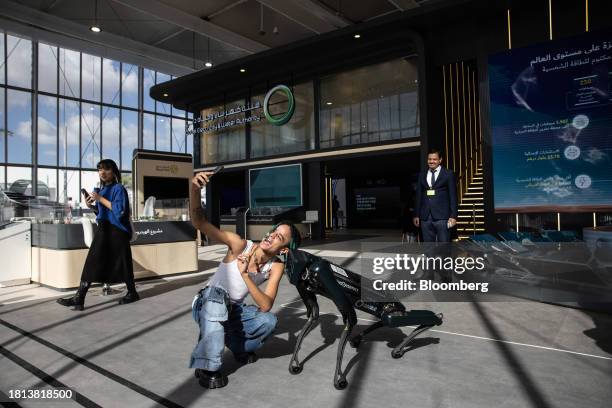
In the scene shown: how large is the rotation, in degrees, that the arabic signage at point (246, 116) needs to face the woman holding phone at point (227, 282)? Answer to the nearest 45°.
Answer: approximately 45° to its left

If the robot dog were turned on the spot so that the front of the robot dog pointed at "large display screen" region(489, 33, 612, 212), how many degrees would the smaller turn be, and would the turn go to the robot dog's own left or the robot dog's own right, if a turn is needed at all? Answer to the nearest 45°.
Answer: approximately 180°

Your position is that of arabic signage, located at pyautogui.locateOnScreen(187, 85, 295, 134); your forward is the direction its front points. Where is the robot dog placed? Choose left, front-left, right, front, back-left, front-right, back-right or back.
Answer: front-left

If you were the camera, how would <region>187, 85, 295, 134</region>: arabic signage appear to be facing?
facing the viewer and to the left of the viewer

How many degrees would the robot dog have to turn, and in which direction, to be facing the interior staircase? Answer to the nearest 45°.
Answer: approximately 135° to its right

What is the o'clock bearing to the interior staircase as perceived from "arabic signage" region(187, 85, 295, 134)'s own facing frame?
The interior staircase is roughly at 9 o'clock from the arabic signage.

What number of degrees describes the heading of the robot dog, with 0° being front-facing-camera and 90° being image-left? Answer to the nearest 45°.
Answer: approximately 45°

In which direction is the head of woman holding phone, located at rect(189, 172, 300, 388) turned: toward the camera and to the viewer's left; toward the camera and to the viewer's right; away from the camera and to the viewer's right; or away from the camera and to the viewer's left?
toward the camera and to the viewer's left

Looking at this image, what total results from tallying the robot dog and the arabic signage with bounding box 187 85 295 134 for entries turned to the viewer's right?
0

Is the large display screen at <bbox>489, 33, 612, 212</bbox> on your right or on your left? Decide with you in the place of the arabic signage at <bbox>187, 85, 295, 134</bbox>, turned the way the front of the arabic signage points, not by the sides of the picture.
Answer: on your left

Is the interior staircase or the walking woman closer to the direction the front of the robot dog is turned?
the walking woman
